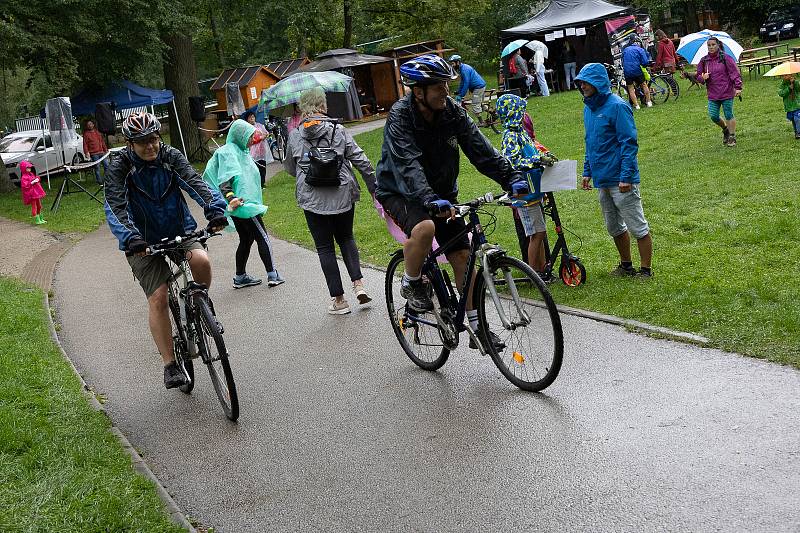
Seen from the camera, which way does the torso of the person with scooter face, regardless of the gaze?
to the viewer's right

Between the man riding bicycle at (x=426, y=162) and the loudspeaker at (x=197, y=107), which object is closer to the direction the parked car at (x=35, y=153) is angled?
the man riding bicycle

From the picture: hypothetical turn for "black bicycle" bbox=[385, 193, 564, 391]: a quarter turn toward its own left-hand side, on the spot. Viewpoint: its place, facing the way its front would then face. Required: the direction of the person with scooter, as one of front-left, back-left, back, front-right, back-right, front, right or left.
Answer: front-left

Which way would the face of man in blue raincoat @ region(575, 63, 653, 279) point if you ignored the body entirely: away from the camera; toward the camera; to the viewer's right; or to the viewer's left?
to the viewer's left

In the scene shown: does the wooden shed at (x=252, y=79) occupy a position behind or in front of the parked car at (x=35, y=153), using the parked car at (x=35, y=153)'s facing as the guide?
behind

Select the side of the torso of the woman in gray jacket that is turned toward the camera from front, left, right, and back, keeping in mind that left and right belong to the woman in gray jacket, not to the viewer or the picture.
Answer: back

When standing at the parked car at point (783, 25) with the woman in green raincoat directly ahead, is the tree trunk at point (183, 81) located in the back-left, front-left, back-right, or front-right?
front-right

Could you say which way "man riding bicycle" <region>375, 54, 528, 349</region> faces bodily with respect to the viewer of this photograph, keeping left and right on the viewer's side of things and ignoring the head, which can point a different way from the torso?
facing the viewer and to the right of the viewer

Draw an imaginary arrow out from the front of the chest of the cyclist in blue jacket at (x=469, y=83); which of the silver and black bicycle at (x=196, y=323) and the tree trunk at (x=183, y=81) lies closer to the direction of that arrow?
the tree trunk
